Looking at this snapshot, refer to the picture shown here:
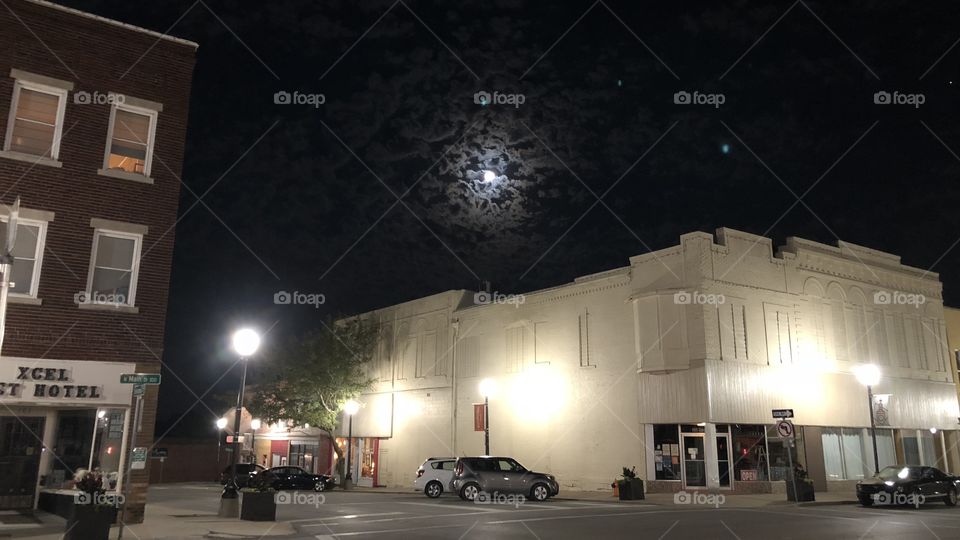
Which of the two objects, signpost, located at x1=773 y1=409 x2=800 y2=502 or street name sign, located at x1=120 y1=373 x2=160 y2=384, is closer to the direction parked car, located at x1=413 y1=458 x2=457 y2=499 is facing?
the signpost

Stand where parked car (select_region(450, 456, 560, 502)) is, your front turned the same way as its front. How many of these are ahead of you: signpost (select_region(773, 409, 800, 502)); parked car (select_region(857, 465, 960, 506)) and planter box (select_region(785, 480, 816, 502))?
3

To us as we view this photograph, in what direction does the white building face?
facing the viewer and to the right of the viewer

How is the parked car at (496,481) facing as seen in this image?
to the viewer's right

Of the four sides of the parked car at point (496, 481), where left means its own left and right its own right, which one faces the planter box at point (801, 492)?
front

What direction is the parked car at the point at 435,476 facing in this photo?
to the viewer's right

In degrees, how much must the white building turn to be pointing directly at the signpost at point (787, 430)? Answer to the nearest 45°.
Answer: approximately 45° to its right

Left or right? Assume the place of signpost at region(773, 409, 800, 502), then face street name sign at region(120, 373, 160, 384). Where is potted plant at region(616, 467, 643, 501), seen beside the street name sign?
right

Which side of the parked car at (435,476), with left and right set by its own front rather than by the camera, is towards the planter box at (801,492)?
front

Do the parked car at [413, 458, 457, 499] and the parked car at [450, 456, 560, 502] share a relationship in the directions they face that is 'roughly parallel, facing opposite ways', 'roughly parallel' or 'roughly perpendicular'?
roughly parallel

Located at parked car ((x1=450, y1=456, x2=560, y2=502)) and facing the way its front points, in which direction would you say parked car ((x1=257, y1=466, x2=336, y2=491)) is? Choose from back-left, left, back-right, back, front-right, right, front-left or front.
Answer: back-left
